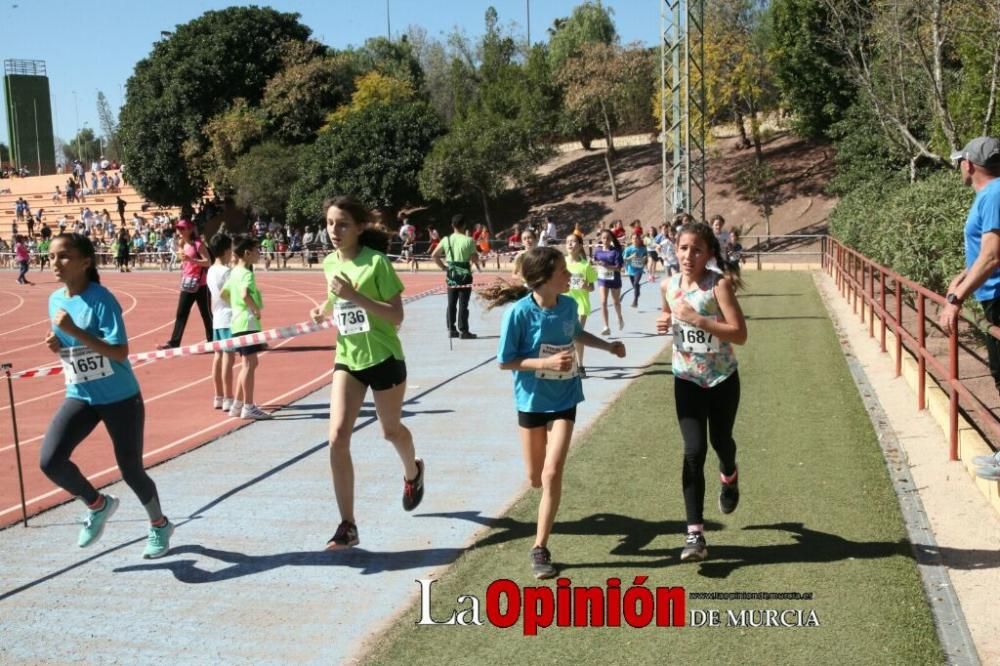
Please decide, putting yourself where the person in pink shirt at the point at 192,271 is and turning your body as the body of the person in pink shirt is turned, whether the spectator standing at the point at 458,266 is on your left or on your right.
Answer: on your left

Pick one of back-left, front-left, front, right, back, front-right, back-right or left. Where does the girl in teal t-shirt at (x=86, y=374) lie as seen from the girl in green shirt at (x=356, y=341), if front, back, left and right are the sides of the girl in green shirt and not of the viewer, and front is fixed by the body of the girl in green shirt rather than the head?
front-right

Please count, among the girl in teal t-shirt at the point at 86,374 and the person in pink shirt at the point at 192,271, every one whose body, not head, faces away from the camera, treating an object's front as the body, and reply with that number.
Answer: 0

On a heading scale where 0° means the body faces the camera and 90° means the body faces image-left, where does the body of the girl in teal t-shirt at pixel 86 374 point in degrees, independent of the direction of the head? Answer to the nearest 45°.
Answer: approximately 45°

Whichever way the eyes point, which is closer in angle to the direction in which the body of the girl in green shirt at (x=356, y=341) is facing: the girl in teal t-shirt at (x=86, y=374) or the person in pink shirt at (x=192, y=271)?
the girl in teal t-shirt

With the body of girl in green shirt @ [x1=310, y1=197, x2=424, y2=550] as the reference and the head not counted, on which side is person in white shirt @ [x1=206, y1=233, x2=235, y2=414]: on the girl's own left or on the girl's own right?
on the girl's own right

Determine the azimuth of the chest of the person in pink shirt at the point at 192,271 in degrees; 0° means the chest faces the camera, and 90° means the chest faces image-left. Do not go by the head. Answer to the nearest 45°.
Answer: approximately 45°

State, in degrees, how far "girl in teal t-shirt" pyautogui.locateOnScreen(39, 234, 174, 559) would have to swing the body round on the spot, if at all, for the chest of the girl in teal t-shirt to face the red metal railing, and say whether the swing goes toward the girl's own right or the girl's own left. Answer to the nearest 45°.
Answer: approximately 135° to the girl's own left

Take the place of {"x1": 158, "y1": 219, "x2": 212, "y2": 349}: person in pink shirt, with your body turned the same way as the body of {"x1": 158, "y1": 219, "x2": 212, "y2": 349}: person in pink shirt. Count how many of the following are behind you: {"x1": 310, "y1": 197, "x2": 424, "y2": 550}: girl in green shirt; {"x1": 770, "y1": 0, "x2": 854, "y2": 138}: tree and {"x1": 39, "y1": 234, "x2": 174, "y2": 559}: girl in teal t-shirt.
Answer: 1

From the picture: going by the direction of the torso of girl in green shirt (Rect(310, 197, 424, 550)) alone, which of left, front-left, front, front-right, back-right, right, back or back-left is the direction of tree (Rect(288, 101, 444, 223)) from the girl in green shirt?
back-right

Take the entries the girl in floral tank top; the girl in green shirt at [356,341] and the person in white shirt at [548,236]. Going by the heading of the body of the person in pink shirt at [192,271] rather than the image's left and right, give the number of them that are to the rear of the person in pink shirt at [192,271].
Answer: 1

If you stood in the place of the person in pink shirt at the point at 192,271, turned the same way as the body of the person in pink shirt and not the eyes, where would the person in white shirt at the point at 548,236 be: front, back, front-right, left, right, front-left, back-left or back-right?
back
